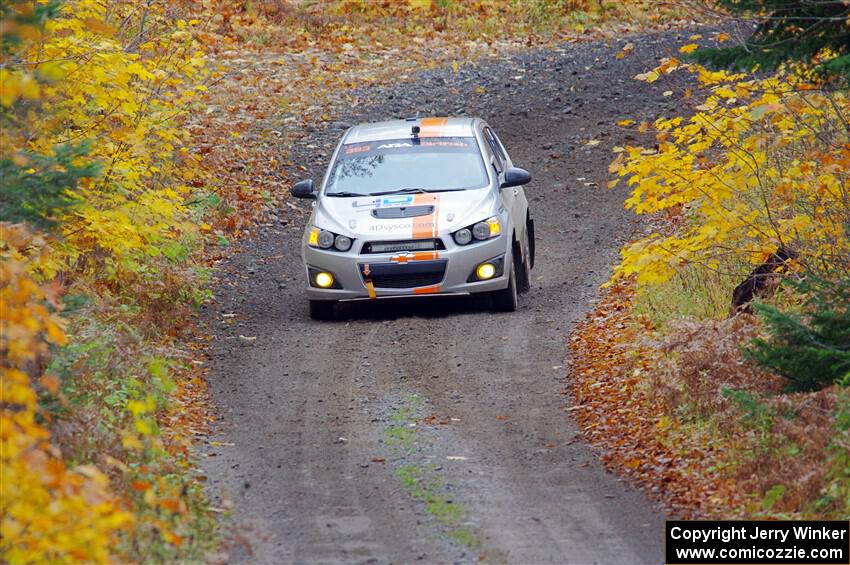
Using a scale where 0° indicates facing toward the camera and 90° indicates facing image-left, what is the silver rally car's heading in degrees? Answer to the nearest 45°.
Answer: approximately 0°

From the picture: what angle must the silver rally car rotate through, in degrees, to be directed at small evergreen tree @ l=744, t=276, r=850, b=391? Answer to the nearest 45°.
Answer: approximately 45° to its left

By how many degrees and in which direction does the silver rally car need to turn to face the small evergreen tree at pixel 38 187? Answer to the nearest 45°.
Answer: approximately 45° to its right
